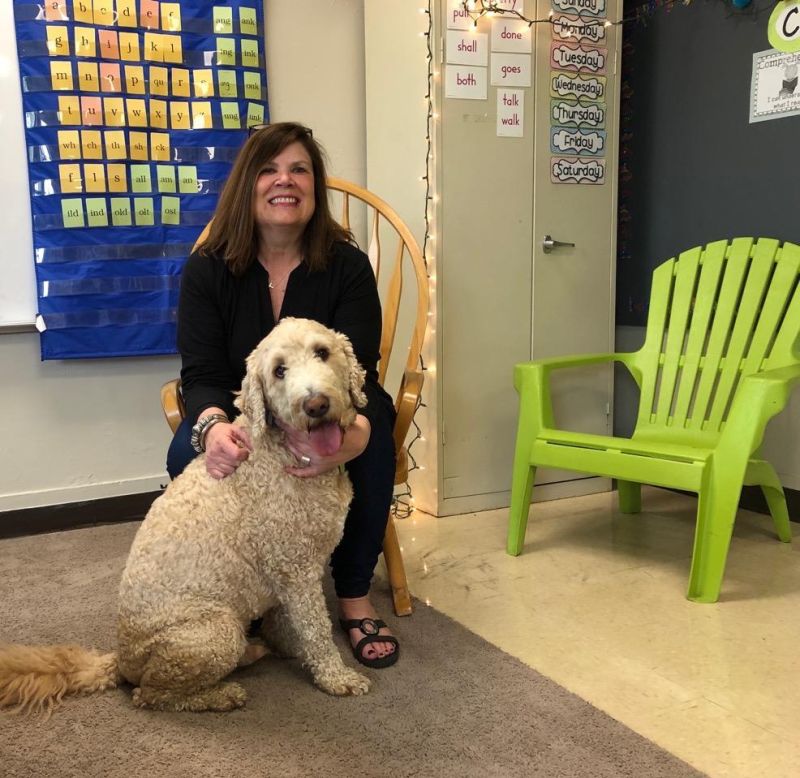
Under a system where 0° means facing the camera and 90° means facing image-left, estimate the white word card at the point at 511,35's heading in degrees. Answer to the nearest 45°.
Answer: approximately 0°

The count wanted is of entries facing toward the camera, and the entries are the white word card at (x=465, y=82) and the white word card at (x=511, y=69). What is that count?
2

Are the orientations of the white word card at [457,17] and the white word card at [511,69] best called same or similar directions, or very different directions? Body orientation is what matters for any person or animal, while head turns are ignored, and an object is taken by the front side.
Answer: same or similar directions

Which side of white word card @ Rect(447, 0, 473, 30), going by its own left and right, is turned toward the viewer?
front

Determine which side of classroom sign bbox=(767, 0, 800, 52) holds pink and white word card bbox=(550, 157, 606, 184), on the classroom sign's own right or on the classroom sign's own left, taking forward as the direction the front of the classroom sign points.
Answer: on the classroom sign's own right

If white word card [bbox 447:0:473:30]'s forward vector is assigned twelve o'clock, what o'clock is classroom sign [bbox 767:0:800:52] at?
The classroom sign is roughly at 9 o'clock from the white word card.

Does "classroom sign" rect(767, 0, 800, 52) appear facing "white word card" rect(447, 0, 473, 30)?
no

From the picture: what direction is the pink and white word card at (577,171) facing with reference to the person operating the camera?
facing the viewer

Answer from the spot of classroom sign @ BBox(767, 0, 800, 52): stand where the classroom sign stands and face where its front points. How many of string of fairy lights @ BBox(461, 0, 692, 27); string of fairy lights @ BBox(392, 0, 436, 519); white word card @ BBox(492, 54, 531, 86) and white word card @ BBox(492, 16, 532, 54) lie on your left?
0

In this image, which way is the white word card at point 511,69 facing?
toward the camera

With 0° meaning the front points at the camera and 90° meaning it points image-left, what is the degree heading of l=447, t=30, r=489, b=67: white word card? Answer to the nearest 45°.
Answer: approximately 0°

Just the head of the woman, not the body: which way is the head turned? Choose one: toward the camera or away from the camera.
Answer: toward the camera

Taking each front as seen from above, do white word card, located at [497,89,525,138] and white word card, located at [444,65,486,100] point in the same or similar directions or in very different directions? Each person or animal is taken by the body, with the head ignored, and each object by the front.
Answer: same or similar directions
